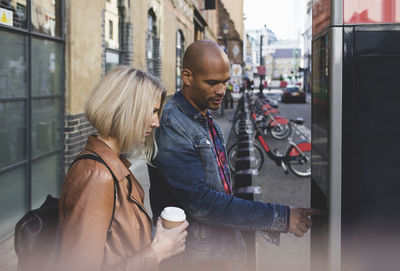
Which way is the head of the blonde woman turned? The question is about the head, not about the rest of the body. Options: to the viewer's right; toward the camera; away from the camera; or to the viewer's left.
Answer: to the viewer's right

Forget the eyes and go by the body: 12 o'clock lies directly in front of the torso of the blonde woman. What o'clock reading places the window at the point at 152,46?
The window is roughly at 9 o'clock from the blonde woman.

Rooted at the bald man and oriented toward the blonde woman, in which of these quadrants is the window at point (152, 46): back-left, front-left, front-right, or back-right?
back-right

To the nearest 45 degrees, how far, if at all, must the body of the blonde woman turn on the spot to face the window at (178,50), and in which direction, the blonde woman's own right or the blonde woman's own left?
approximately 90° to the blonde woman's own left

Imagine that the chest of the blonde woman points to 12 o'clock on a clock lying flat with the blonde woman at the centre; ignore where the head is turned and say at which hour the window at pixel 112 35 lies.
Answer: The window is roughly at 9 o'clock from the blonde woman.

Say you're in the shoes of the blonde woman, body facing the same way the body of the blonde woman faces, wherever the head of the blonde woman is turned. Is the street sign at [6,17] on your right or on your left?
on your left

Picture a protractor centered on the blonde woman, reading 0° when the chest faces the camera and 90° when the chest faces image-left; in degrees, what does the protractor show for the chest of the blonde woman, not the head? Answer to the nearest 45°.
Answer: approximately 270°

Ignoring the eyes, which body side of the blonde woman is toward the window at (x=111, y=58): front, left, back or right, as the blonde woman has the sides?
left

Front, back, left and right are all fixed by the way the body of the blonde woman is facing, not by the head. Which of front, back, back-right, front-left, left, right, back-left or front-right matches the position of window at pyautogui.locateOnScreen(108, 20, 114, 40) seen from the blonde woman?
left
